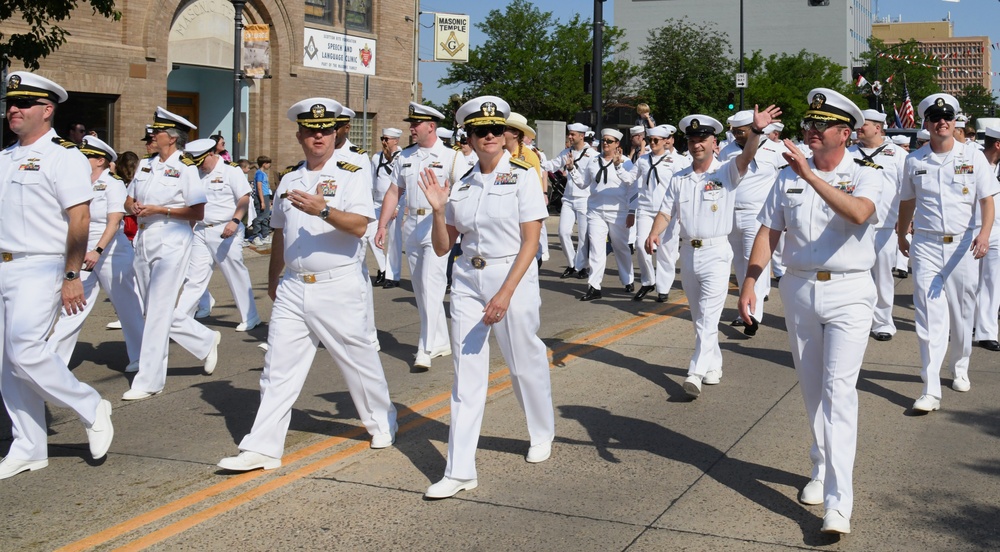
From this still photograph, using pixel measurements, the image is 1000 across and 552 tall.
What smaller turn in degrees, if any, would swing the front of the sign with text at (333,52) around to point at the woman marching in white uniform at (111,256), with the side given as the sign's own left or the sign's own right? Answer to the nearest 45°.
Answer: approximately 45° to the sign's own right

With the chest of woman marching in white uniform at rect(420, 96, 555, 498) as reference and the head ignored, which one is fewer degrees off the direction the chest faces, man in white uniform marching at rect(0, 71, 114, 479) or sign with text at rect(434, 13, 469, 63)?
the man in white uniform marching

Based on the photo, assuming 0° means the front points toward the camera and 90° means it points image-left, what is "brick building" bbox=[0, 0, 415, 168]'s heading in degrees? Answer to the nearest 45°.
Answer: approximately 315°

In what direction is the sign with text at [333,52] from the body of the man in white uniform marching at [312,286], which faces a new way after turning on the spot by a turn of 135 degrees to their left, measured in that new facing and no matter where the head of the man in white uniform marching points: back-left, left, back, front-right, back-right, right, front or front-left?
left

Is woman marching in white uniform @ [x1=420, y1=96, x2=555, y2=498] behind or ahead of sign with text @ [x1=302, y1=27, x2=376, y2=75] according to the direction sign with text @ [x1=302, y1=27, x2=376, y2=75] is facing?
ahead

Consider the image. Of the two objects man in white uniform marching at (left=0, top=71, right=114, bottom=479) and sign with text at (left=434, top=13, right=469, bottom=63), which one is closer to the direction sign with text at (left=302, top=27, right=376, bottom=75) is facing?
the man in white uniform marching

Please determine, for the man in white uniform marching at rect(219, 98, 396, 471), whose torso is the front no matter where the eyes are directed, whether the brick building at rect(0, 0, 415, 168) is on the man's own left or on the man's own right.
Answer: on the man's own right

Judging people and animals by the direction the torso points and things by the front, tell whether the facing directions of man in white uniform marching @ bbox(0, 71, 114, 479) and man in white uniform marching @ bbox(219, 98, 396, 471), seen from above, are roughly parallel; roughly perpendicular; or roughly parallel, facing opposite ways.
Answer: roughly parallel

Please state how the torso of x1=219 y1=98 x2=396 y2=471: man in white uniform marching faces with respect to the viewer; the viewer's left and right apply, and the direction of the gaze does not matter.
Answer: facing the viewer and to the left of the viewer

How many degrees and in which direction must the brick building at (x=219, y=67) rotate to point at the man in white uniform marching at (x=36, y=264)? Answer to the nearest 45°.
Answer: approximately 45° to its right

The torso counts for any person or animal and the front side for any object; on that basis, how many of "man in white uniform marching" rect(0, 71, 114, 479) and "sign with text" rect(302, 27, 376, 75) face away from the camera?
0

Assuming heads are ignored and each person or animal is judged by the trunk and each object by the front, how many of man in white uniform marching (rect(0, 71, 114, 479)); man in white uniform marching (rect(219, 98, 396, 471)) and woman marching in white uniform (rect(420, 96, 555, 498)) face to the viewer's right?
0

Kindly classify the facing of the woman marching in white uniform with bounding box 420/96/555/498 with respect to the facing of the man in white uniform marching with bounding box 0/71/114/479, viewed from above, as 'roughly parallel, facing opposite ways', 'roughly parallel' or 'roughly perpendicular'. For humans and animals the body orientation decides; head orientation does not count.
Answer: roughly parallel

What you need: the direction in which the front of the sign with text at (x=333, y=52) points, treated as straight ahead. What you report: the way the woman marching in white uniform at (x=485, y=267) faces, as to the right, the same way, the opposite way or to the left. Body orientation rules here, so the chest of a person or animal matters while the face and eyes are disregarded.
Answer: to the right
